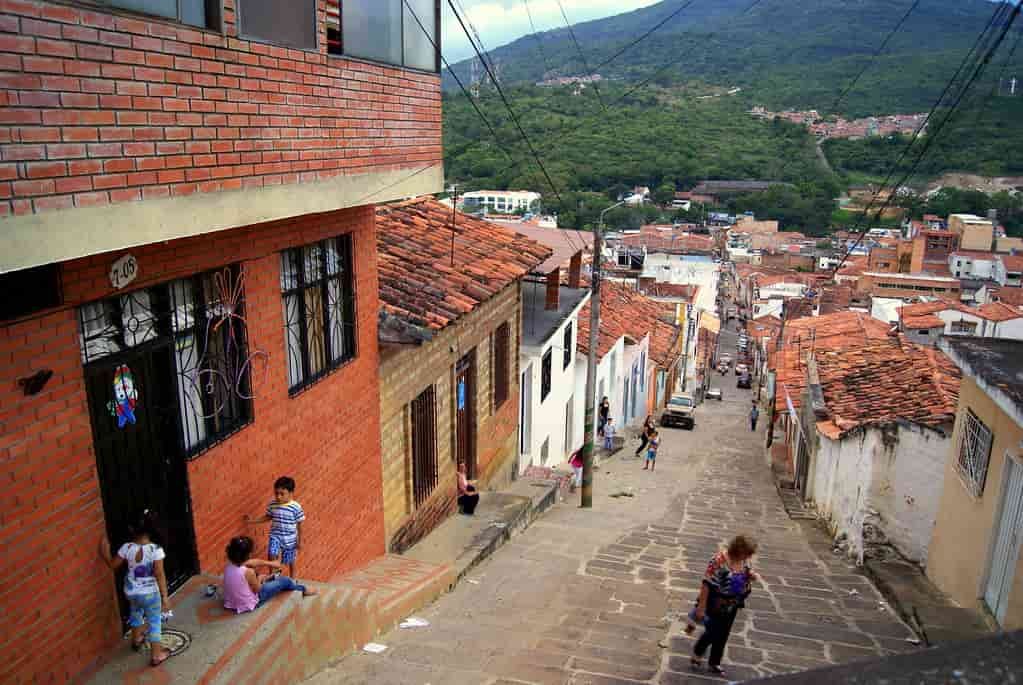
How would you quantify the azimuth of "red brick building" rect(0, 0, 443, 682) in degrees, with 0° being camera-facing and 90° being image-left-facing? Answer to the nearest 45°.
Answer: approximately 315°

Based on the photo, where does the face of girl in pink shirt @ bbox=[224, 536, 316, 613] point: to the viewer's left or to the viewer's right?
to the viewer's right

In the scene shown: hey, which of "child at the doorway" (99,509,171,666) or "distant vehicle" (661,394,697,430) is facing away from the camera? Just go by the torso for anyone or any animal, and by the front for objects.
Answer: the child at the doorway

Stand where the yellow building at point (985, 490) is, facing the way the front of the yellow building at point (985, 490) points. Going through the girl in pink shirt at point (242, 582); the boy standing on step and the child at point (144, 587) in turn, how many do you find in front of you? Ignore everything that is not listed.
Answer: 3

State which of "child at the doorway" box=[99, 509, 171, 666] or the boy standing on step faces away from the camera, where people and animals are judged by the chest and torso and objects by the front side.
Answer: the child at the doorway

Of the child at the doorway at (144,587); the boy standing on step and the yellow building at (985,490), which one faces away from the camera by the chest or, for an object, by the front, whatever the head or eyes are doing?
the child at the doorway

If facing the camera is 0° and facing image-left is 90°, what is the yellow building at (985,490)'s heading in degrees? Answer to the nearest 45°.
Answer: approximately 45°

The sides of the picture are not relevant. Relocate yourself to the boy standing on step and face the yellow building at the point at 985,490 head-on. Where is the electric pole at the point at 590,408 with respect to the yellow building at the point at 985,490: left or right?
left

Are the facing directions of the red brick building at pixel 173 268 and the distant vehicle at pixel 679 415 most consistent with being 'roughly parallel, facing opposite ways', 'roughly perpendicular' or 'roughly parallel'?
roughly perpendicular

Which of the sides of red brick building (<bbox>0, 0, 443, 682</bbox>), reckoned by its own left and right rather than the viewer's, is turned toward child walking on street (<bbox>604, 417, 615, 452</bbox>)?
left

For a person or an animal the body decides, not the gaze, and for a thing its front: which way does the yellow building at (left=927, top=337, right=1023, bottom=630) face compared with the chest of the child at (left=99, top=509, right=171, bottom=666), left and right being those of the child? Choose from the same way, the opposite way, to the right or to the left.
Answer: to the left
